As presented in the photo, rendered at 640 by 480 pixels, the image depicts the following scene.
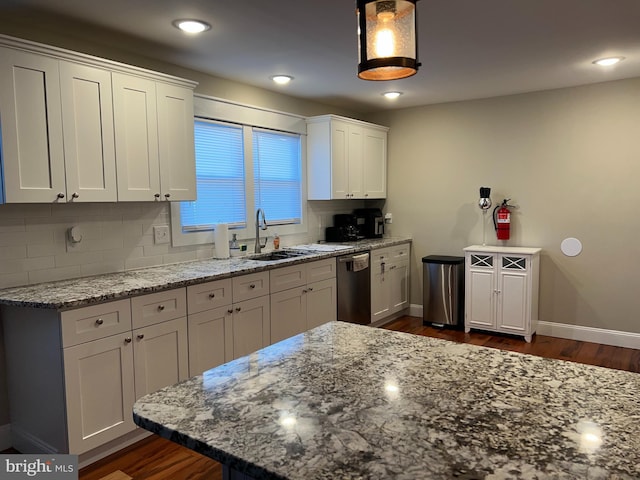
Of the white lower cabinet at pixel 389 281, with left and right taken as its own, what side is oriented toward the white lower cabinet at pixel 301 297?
right

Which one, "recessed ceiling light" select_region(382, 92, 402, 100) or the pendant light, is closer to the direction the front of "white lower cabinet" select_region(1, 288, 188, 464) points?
the pendant light

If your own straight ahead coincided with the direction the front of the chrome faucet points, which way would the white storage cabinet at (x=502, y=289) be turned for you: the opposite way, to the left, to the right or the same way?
to the right

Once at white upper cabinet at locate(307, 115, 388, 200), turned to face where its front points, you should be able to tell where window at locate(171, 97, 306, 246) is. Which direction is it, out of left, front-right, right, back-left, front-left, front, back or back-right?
right

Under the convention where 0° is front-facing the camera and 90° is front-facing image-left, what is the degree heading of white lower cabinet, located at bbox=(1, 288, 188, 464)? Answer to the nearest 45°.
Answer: approximately 315°

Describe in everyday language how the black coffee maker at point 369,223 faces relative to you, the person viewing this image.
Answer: facing the viewer and to the right of the viewer

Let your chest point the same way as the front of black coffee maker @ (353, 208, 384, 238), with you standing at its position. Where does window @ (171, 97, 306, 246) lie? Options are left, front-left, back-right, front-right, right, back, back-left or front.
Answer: right

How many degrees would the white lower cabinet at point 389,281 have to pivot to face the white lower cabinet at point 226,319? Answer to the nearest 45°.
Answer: approximately 90° to its right

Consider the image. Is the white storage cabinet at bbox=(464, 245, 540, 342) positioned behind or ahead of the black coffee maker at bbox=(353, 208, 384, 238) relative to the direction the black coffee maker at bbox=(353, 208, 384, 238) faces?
ahead

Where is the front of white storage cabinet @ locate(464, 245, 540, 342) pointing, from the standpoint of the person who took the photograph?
facing the viewer

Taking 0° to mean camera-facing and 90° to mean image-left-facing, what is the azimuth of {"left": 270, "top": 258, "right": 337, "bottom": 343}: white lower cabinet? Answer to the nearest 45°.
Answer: approximately 315°
